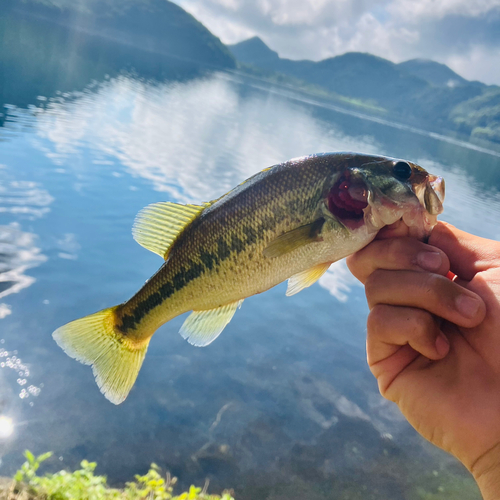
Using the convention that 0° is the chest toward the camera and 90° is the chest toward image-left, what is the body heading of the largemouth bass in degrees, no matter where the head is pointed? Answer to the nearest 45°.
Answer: approximately 270°
